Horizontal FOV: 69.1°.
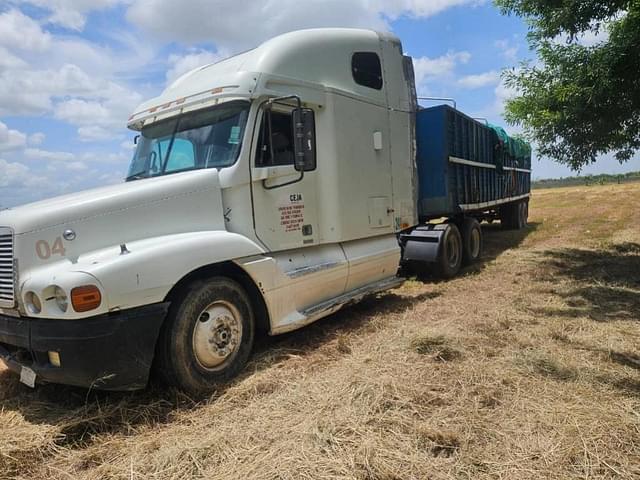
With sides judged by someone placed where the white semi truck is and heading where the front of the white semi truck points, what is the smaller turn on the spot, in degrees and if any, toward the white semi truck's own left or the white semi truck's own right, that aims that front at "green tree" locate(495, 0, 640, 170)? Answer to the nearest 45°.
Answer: approximately 180°

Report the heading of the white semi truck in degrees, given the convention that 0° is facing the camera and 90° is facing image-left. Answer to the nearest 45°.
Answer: approximately 45°

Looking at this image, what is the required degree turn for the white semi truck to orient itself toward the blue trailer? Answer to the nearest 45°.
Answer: approximately 180°
